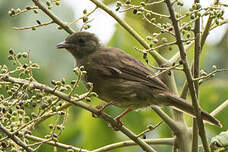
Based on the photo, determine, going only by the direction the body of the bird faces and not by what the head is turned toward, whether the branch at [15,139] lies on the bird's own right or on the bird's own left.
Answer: on the bird's own left

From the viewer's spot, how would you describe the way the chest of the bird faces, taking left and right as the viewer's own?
facing to the left of the viewer
